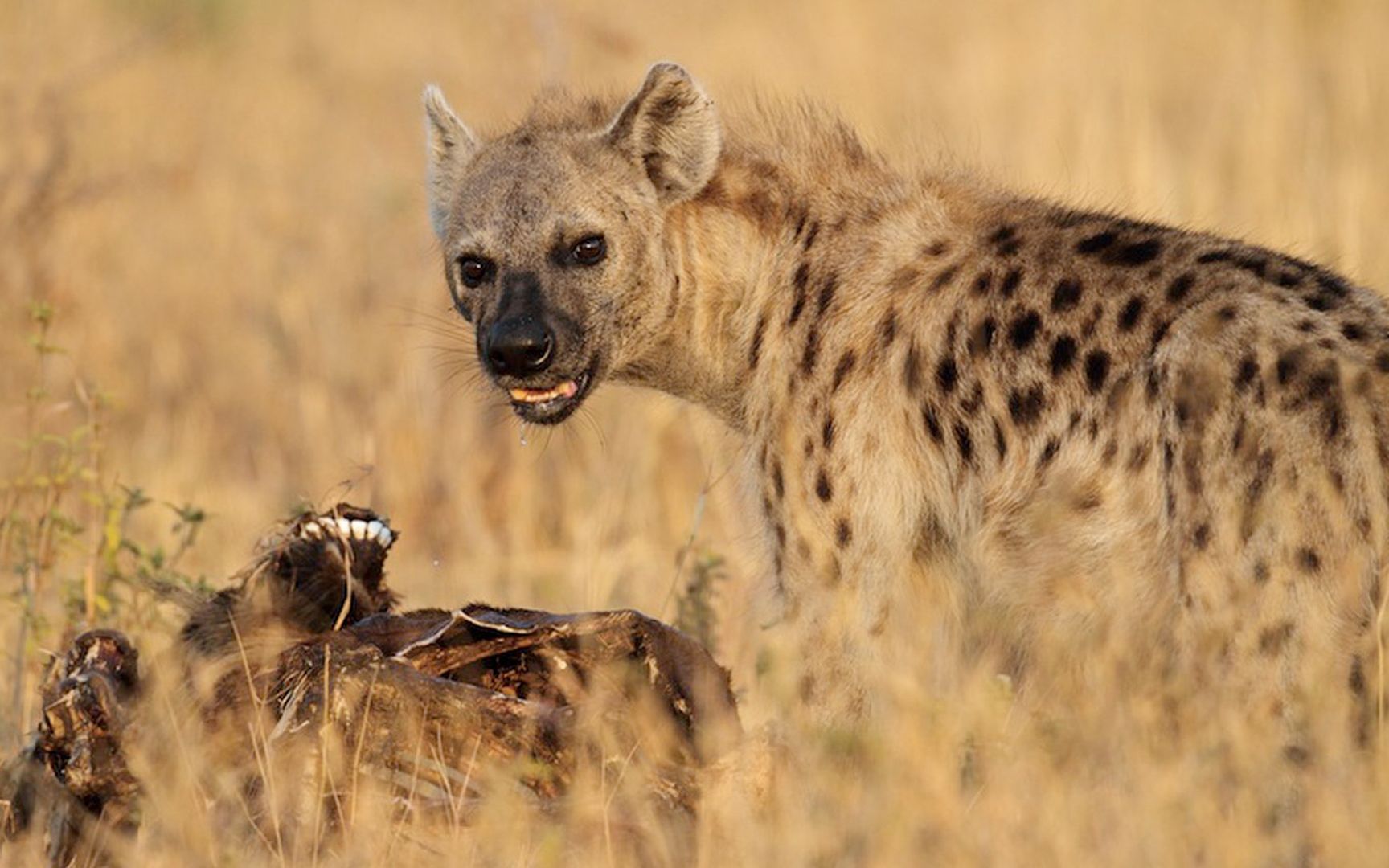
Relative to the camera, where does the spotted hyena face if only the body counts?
to the viewer's left
